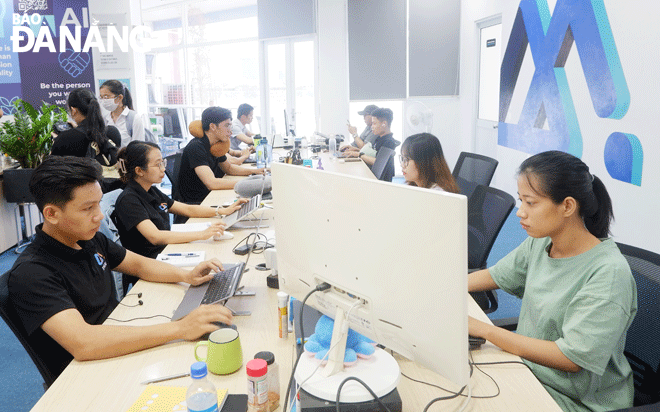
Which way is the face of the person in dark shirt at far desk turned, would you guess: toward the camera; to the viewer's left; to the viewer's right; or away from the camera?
to the viewer's left

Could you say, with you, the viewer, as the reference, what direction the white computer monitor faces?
facing away from the viewer and to the right of the viewer

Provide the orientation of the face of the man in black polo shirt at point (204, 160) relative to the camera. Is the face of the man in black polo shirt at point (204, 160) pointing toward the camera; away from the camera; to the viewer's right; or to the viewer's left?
to the viewer's right

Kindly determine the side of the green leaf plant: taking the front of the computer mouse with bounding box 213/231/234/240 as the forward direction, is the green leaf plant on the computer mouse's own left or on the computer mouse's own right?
on the computer mouse's own left

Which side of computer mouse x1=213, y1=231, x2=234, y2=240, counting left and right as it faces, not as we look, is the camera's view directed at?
right

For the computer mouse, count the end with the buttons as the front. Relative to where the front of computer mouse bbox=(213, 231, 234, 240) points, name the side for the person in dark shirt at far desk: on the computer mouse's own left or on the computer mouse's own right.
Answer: on the computer mouse's own left

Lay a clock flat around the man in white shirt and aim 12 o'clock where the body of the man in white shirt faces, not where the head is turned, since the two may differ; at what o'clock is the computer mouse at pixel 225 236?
The computer mouse is roughly at 3 o'clock from the man in white shirt.

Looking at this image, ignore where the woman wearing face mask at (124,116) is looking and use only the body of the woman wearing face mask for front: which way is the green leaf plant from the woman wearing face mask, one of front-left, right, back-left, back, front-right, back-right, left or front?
front-right

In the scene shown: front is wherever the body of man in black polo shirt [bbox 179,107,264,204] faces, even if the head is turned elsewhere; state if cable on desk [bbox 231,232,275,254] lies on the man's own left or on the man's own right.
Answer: on the man's own right

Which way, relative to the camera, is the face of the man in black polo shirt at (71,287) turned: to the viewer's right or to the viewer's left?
to the viewer's right

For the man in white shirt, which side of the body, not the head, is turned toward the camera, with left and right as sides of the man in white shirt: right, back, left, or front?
right

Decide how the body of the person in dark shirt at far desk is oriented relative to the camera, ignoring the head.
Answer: to the viewer's left

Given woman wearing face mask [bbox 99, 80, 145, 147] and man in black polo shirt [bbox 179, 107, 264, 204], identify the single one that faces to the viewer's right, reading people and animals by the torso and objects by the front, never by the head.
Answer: the man in black polo shirt

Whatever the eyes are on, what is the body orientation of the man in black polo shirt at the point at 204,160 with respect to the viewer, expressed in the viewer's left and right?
facing to the right of the viewer
